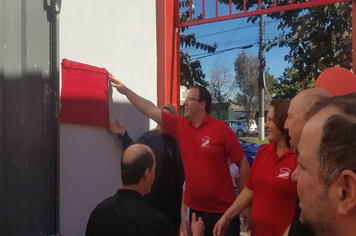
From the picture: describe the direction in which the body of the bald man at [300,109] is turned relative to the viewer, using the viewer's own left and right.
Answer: facing to the left of the viewer

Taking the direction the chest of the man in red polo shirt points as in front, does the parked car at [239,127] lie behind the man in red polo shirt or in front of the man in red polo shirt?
behind

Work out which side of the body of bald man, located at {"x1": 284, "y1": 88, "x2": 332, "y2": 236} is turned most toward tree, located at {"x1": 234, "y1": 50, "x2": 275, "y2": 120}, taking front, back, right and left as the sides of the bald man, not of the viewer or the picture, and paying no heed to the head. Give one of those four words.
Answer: right

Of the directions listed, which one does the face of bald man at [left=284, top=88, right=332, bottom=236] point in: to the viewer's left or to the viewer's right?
to the viewer's left

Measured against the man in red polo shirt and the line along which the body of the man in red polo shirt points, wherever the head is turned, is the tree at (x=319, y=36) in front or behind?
behind

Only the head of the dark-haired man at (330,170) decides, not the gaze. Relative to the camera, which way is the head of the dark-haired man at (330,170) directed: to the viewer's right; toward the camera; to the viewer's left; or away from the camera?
to the viewer's left

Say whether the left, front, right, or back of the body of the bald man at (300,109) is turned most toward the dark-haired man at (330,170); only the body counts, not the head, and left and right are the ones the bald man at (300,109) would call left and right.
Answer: left

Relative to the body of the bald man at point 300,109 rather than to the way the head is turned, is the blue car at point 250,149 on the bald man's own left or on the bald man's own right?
on the bald man's own right

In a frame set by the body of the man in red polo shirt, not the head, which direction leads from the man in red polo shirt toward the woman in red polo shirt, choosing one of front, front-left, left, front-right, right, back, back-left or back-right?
left

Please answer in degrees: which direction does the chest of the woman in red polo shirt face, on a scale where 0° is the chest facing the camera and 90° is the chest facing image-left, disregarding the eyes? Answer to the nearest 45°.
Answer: approximately 45°
